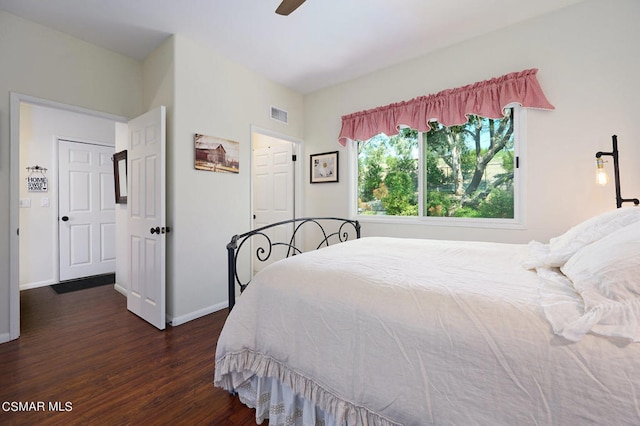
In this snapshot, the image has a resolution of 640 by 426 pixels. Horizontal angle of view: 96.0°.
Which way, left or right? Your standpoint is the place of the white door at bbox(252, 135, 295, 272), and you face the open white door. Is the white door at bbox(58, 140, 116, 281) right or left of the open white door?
right

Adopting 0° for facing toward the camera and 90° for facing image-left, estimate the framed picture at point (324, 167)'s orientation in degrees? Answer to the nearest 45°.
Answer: approximately 45°

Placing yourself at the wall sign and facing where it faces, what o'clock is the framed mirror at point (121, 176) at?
The framed mirror is roughly at 11 o'clock from the wall sign.

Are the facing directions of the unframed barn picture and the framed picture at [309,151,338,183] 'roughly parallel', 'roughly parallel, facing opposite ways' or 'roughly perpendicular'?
roughly perpendicular

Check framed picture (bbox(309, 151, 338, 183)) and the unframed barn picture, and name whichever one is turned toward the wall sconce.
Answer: the unframed barn picture

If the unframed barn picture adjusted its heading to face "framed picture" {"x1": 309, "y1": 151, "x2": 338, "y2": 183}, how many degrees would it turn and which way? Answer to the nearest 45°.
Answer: approximately 45° to its left

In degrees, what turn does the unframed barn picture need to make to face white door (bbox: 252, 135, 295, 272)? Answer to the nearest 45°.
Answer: approximately 90° to its left

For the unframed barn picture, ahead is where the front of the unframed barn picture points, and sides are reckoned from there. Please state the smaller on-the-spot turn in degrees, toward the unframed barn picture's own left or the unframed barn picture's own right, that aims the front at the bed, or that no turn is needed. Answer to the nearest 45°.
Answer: approximately 45° to the unframed barn picture's own right

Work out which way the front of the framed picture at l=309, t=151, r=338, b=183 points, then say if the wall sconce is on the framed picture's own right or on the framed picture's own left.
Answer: on the framed picture's own left

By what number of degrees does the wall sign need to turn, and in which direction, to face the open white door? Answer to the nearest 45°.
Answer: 0° — it already faces it

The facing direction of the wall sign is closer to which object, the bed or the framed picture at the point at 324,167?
the bed

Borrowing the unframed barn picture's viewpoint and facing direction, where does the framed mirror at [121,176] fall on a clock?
The framed mirror is roughly at 6 o'clock from the unframed barn picture.

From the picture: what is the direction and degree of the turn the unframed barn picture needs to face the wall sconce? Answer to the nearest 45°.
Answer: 0° — it already faces it
